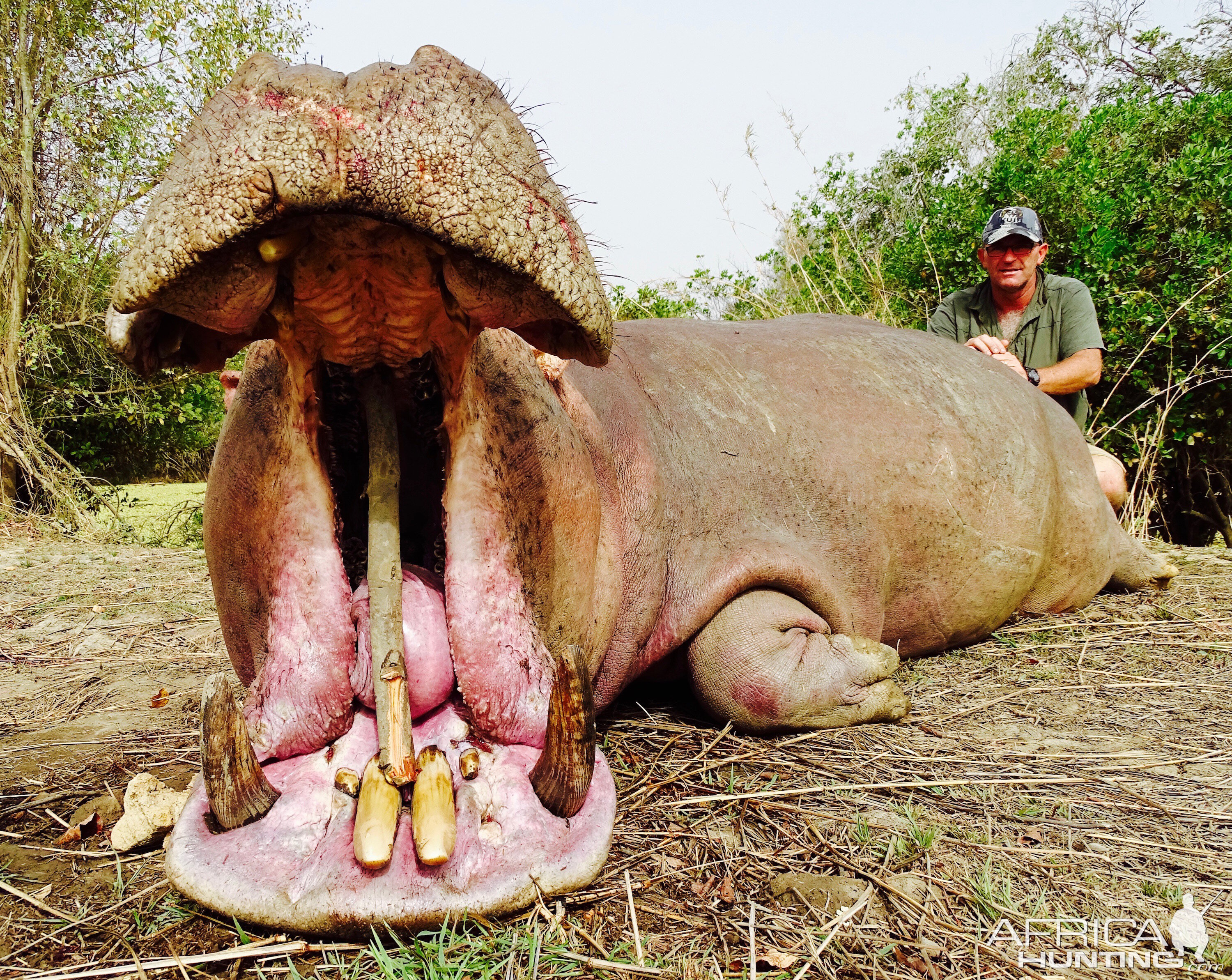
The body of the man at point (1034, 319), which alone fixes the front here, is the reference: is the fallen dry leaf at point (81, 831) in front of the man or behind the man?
in front

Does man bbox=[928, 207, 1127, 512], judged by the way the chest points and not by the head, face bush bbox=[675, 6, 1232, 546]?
no

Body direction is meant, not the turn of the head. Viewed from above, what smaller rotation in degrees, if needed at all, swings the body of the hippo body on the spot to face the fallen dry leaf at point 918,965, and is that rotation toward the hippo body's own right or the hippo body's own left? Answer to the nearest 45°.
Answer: approximately 45° to the hippo body's own left

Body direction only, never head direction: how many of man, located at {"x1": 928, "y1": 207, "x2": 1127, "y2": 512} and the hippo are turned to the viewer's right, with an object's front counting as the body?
0

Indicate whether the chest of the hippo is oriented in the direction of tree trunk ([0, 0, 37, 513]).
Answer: no

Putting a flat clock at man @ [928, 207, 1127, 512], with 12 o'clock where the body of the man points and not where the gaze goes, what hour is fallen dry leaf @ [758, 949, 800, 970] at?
The fallen dry leaf is roughly at 12 o'clock from the man.

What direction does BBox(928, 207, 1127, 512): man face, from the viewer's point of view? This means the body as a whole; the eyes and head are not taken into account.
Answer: toward the camera

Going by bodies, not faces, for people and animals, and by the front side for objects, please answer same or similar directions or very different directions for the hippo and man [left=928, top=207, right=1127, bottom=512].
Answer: same or similar directions

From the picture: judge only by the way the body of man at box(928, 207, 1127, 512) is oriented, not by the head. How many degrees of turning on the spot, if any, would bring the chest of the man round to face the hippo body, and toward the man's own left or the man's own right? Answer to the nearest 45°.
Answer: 0° — they already face it

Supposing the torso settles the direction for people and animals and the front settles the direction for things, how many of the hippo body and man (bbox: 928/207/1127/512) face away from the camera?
0

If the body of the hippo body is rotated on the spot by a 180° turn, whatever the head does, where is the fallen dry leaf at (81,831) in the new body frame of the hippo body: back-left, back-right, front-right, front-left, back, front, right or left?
back

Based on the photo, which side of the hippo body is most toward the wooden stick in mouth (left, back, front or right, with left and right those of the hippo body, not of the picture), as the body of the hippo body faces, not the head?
front

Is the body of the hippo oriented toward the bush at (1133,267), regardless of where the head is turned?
no

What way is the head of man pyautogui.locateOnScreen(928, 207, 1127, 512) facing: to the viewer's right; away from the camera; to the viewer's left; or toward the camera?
toward the camera

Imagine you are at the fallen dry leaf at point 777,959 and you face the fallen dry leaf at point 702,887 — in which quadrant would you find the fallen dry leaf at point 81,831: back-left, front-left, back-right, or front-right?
front-left
